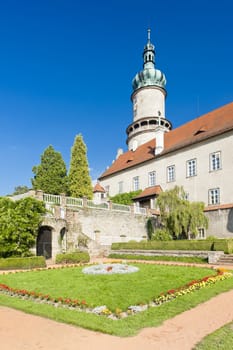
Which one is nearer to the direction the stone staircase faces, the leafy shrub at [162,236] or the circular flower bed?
the circular flower bed

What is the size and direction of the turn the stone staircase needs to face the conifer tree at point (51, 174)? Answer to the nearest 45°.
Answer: approximately 90° to its right

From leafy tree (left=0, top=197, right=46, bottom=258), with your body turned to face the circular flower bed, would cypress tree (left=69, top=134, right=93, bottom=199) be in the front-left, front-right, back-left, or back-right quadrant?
back-left

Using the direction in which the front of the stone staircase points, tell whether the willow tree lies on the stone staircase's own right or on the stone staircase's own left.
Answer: on the stone staircase's own right

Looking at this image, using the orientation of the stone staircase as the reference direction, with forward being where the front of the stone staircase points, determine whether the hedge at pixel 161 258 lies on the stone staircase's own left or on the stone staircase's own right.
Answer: on the stone staircase's own right

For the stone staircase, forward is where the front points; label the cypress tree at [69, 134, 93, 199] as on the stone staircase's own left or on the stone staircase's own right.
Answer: on the stone staircase's own right

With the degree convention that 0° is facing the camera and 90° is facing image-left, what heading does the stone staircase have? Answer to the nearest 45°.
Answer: approximately 45°
